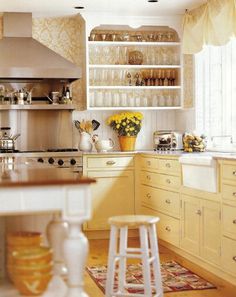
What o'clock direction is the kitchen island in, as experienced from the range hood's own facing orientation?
The kitchen island is roughly at 12 o'clock from the range hood.

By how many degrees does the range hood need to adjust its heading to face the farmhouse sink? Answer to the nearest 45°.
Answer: approximately 45° to its left

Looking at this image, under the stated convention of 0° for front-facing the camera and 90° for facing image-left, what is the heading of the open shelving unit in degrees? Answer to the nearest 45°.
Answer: approximately 0°

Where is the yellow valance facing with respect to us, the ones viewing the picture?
facing the viewer and to the left of the viewer

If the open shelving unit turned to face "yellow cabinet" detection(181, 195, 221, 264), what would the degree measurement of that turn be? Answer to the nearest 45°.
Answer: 0° — it already faces it

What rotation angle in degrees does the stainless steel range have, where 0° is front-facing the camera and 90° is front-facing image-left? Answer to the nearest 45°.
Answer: approximately 0°

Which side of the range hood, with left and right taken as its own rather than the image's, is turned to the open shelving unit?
left

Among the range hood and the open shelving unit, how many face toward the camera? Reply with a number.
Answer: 2

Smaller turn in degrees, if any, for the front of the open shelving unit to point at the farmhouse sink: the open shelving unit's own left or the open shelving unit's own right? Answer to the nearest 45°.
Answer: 0° — it already faces it

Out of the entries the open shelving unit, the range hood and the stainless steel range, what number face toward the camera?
3

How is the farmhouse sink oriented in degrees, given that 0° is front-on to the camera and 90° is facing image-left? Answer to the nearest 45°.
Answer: approximately 45°
